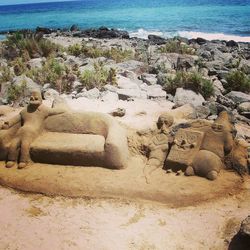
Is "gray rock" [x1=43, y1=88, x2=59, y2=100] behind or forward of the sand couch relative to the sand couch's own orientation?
behind

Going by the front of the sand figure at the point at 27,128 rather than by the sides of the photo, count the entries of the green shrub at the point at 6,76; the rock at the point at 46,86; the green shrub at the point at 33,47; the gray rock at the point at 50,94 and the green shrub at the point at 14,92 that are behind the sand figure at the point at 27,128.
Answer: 5

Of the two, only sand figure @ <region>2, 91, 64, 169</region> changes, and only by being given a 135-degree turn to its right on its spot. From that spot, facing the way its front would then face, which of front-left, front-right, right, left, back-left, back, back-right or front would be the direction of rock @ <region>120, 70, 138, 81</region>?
right

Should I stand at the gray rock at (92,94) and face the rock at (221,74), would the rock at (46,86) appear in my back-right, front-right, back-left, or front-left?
back-left

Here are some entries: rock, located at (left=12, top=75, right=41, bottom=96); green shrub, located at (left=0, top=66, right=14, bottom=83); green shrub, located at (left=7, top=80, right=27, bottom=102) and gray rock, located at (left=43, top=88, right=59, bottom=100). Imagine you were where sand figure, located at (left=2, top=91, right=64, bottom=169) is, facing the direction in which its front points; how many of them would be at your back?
4

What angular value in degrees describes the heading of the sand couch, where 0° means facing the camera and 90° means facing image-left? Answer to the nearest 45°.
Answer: approximately 0°

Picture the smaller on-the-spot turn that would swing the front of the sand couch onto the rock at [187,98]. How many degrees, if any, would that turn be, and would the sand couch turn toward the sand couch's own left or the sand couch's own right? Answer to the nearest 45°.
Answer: approximately 135° to the sand couch's own left

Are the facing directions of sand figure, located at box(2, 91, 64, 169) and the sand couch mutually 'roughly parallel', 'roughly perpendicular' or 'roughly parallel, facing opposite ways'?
roughly parallel

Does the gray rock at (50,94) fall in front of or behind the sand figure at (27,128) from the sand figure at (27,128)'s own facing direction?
behind

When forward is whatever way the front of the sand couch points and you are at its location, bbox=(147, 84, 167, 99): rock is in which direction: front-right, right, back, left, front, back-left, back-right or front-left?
back-left

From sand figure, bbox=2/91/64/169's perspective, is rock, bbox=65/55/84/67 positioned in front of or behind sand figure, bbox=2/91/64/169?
behind

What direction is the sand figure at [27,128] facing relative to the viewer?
toward the camera
